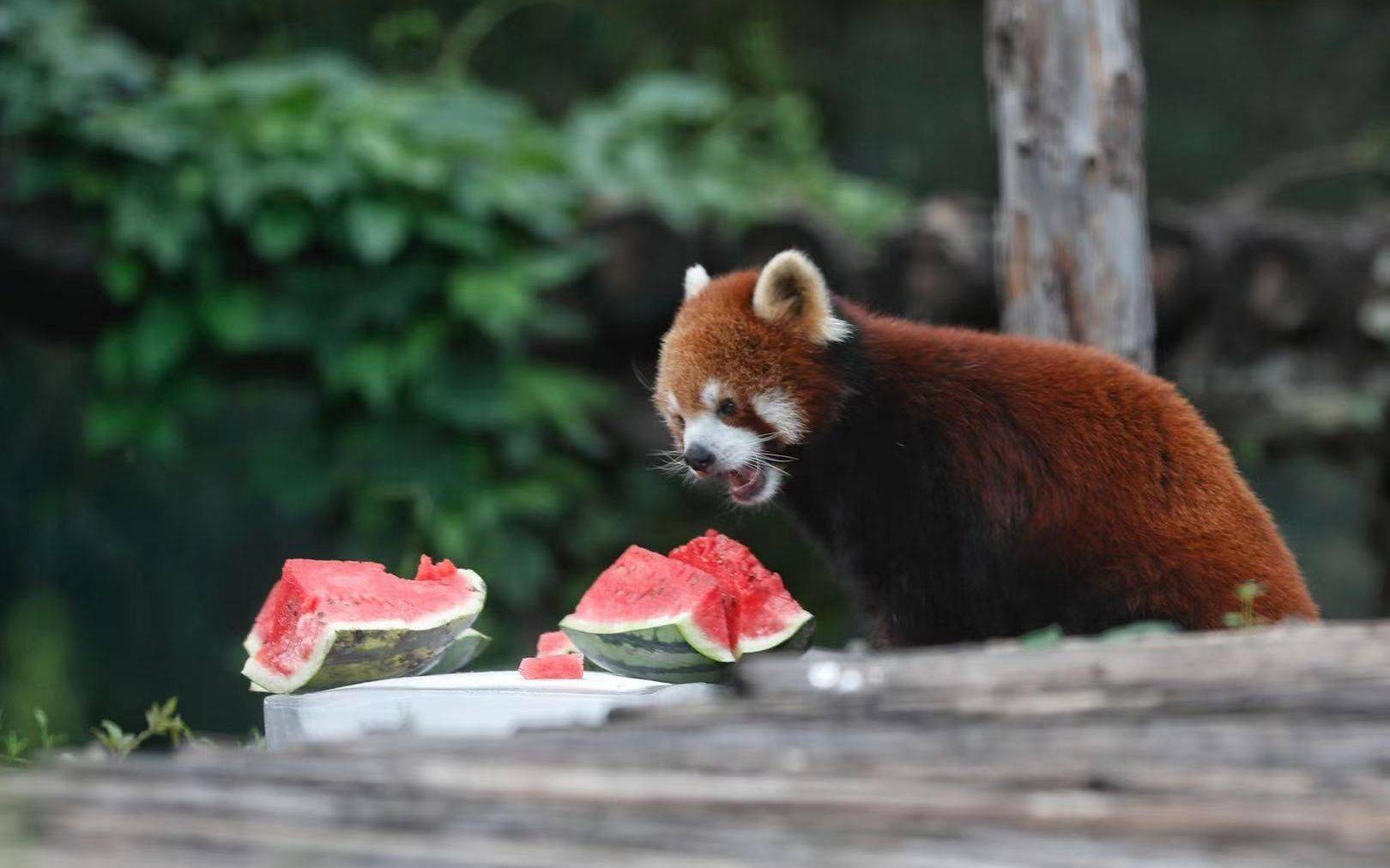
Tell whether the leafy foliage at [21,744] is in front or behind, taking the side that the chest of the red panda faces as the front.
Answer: in front

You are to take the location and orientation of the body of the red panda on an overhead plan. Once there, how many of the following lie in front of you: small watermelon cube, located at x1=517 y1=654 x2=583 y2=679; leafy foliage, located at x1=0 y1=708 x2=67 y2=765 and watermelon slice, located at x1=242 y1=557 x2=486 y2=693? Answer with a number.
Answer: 3

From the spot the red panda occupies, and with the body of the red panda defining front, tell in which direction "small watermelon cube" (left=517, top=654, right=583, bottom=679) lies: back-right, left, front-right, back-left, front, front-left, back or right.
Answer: front

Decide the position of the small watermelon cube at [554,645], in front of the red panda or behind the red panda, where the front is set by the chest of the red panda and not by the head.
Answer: in front

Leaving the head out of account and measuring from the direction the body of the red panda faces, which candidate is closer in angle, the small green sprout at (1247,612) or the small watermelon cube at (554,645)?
the small watermelon cube

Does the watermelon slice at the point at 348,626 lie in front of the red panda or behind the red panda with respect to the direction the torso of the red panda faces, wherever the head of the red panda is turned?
in front

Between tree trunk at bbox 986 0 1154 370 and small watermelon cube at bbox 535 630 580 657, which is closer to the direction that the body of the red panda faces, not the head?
the small watermelon cube

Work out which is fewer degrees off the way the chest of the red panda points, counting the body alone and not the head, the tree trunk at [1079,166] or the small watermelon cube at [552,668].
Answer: the small watermelon cube

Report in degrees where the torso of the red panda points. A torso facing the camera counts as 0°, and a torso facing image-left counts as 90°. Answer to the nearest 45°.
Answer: approximately 90°

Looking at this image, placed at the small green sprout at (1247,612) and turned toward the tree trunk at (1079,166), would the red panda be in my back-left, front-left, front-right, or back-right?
front-left

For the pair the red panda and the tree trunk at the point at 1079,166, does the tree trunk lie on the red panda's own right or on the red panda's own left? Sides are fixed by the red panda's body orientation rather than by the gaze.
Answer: on the red panda's own right

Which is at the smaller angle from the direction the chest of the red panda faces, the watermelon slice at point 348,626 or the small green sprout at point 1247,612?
the watermelon slice
